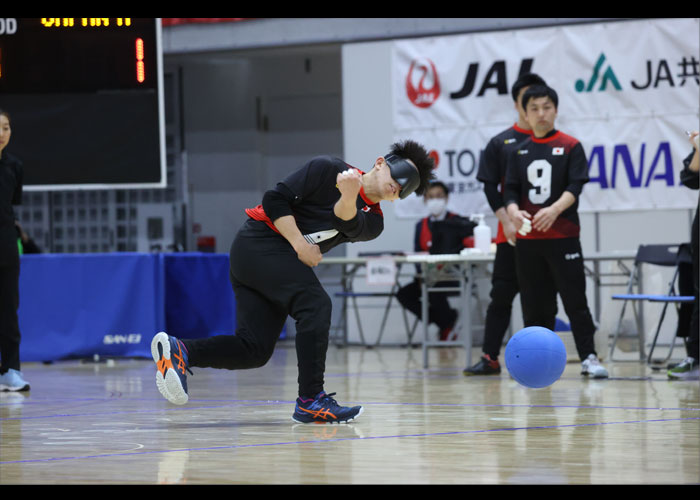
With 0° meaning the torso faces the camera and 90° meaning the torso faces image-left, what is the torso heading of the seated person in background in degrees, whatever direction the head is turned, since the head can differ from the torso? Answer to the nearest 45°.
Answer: approximately 0°

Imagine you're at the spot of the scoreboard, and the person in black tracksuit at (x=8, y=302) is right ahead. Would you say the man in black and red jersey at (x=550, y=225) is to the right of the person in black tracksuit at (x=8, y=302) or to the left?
left

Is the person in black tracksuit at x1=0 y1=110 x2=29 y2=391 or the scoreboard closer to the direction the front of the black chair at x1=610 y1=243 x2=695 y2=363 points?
the person in black tracksuit

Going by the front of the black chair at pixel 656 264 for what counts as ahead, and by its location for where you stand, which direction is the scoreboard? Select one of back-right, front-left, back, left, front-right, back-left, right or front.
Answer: front-right

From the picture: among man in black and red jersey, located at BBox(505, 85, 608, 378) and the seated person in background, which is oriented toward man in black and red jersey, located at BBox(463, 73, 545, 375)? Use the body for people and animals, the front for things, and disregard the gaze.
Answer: the seated person in background

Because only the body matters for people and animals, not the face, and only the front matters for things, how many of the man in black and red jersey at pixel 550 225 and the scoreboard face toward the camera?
2

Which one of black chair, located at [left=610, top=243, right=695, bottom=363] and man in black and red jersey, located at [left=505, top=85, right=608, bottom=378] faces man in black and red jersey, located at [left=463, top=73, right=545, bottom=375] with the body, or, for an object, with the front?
the black chair

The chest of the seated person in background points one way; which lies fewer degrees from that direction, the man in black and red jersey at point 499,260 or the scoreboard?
the man in black and red jersey

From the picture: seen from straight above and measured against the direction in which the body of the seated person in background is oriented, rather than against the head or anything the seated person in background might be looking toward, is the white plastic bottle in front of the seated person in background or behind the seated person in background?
in front

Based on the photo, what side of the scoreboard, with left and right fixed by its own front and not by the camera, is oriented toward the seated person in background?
left

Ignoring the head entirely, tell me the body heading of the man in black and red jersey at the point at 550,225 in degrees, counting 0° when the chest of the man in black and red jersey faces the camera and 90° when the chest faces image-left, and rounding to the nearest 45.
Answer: approximately 0°

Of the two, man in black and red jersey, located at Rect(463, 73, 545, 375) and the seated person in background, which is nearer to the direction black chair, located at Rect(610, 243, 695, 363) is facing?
the man in black and red jersey
